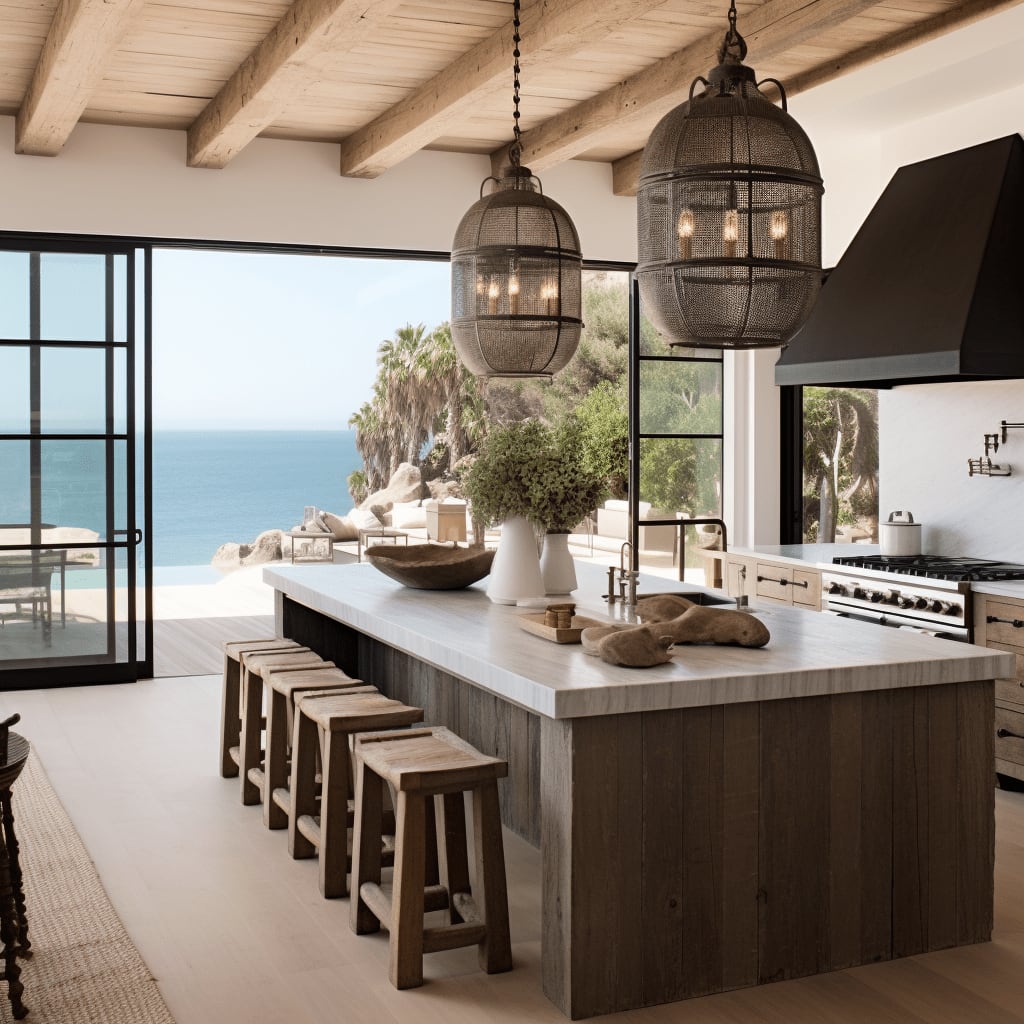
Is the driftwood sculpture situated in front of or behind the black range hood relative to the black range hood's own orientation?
in front

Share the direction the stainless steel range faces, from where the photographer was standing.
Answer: facing the viewer and to the left of the viewer

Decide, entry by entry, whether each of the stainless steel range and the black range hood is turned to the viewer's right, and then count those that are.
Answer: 0

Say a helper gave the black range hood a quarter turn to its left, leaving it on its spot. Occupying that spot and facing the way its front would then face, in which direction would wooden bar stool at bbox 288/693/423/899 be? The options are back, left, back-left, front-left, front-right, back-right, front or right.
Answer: right

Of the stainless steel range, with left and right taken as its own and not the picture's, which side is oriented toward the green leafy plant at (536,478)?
front

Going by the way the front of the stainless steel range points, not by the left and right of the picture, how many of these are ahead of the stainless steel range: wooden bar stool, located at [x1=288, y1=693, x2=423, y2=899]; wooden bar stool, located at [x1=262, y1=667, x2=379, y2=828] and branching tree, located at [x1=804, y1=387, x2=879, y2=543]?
2

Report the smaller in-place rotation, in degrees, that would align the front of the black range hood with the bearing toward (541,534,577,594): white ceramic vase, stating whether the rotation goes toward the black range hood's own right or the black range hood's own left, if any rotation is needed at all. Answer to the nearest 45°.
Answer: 0° — it already faces it

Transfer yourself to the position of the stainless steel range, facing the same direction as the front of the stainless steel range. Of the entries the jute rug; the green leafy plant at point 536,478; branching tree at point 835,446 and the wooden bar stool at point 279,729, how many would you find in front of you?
3

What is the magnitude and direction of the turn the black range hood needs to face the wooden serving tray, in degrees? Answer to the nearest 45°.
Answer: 0° — it already faces it

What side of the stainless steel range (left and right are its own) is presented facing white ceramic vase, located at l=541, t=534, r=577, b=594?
front

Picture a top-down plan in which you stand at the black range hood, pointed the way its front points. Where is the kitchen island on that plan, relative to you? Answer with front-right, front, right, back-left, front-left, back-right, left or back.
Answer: front-left

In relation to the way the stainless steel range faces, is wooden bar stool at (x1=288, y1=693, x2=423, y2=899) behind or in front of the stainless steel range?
in front

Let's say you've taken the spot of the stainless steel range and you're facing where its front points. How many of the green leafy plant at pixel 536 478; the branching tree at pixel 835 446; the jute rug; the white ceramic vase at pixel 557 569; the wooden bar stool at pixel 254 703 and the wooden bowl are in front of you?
5

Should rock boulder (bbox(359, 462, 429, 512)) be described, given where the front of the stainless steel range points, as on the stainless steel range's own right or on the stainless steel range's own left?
on the stainless steel range's own right

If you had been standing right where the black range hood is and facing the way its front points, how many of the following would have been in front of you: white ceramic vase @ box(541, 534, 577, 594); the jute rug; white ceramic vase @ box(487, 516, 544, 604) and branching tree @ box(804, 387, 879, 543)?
3

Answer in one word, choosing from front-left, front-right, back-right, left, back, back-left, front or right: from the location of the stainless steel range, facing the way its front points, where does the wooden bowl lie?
front
